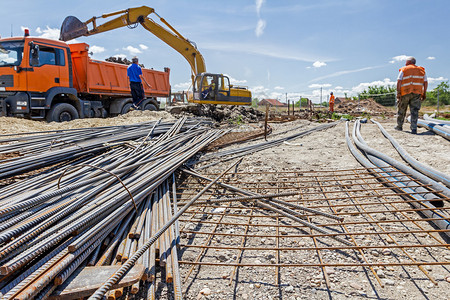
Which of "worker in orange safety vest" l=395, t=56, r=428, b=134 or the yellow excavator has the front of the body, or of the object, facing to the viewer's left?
the yellow excavator

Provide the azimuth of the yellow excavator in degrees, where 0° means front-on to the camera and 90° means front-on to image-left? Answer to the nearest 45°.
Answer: approximately 90°

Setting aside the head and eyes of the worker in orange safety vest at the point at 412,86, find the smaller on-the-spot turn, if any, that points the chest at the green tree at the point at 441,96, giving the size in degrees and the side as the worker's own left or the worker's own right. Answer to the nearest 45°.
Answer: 0° — they already face it

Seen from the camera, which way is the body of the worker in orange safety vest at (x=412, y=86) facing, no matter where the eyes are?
away from the camera

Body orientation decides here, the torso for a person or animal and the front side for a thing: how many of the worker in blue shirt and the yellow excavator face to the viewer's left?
1

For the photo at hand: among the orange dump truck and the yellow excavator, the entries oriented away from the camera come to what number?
0

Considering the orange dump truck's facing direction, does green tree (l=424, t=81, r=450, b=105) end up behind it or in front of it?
behind

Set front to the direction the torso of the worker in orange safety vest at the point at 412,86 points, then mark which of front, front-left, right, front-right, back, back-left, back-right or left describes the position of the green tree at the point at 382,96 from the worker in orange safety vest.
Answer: front

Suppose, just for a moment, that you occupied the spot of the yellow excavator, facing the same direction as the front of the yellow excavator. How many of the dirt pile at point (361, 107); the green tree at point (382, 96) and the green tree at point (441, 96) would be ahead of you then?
0

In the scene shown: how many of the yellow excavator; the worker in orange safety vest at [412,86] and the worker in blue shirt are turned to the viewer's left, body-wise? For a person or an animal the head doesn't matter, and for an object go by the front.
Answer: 1

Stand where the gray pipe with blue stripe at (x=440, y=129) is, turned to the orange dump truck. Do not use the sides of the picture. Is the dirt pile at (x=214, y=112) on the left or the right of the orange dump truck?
right

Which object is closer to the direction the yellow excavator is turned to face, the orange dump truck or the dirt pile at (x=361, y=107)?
the orange dump truck
